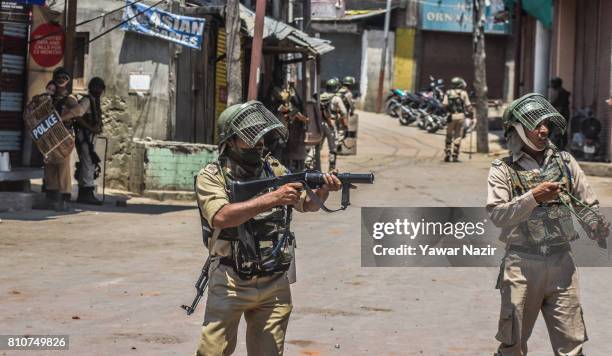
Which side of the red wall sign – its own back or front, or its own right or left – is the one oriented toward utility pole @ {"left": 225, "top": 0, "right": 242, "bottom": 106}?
left

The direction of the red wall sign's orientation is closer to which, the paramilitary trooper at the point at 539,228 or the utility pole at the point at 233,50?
the paramilitary trooper

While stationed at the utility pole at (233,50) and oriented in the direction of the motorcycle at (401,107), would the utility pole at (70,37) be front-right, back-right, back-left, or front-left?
back-left

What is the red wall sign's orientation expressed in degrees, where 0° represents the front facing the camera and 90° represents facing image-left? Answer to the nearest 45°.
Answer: approximately 0°

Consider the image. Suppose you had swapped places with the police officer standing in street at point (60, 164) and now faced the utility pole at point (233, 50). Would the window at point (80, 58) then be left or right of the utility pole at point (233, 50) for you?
left

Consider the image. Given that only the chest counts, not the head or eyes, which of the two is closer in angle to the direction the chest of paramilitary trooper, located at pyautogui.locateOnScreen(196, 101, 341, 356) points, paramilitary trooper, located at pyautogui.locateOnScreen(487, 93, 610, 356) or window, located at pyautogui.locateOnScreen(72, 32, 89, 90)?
the paramilitary trooper

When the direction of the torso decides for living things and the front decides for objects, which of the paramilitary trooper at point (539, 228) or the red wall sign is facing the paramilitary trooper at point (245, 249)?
the red wall sign

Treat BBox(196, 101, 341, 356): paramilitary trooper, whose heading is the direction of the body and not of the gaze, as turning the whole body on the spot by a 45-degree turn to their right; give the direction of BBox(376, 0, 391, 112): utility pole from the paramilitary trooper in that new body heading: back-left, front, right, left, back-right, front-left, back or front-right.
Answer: back
